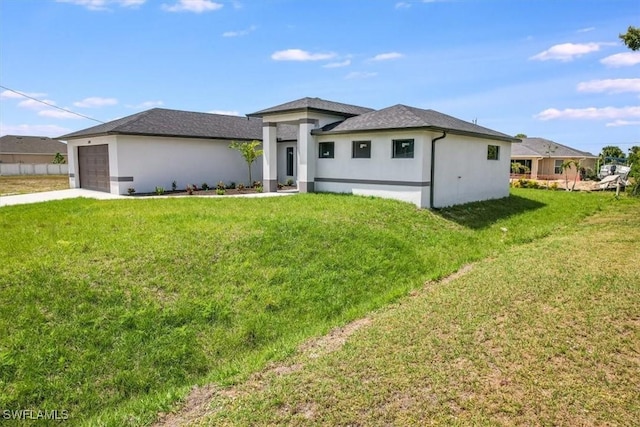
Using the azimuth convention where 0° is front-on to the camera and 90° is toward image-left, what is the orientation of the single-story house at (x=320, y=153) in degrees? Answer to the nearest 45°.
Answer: approximately 45°

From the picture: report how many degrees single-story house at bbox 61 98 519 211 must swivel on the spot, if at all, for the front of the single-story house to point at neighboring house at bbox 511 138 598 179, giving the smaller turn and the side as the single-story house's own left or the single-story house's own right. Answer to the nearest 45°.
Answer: approximately 180°

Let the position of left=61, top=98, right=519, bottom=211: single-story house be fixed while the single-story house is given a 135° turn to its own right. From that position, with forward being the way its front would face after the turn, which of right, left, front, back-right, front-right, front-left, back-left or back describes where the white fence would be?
front-left

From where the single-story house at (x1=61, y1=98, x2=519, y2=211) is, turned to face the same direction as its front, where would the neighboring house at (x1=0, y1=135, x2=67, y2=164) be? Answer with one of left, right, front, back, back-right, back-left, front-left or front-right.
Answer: right

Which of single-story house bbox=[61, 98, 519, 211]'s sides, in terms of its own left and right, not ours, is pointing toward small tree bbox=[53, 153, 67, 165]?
right
